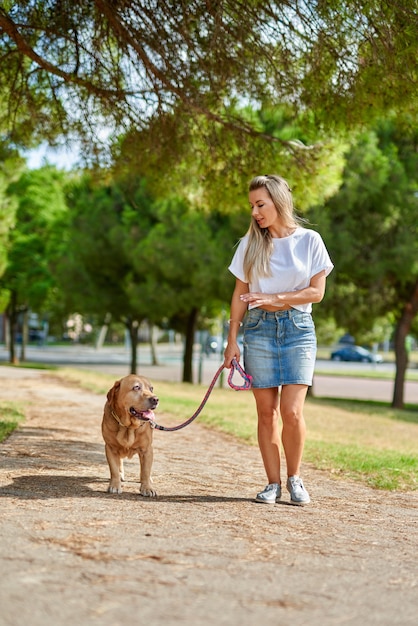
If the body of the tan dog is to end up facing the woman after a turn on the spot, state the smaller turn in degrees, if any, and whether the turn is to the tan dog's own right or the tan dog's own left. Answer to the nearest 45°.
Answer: approximately 90° to the tan dog's own left

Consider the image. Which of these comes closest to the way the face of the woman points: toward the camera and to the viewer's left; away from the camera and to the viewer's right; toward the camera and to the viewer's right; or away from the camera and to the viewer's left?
toward the camera and to the viewer's left

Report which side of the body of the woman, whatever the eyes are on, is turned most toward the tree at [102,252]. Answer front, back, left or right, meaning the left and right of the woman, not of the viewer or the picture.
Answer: back

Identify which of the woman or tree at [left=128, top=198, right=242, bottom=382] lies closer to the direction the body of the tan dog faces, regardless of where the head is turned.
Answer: the woman

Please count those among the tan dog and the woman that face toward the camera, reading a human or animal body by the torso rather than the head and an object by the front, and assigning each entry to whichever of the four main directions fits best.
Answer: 2

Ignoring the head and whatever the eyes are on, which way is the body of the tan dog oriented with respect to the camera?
toward the camera

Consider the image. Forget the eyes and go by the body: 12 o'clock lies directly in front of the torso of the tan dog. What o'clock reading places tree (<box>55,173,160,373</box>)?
The tree is roughly at 6 o'clock from the tan dog.

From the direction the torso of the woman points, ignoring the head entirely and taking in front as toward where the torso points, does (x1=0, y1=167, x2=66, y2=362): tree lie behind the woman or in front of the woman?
behind

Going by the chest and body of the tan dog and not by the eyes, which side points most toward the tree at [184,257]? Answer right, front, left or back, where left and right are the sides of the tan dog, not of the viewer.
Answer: back
